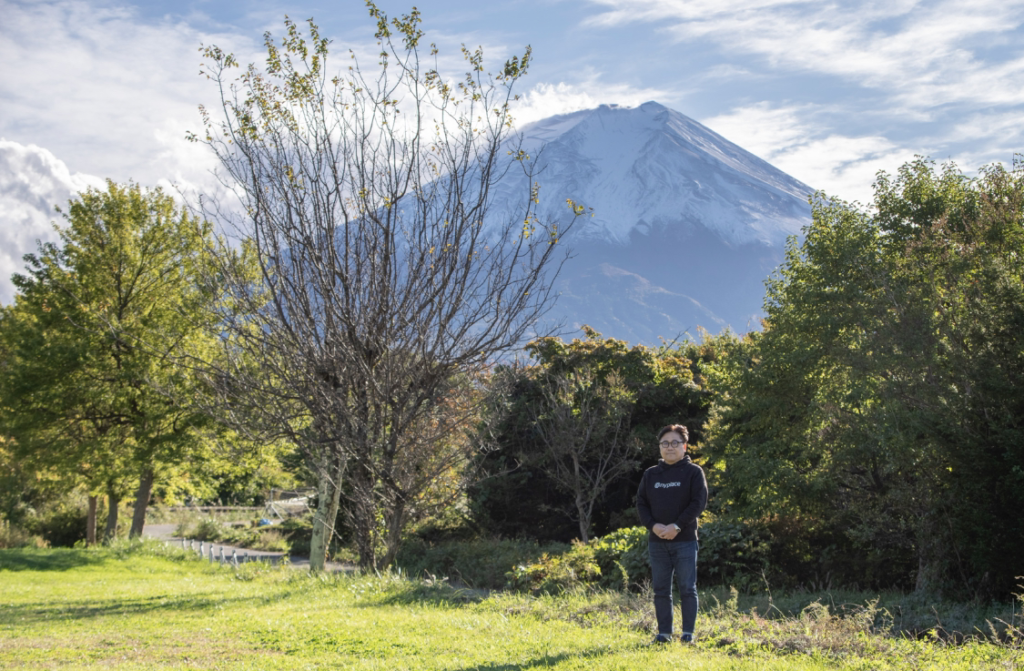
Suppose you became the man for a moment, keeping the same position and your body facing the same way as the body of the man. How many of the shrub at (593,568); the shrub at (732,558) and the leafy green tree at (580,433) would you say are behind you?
3

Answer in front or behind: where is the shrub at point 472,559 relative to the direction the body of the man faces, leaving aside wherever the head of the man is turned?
behind

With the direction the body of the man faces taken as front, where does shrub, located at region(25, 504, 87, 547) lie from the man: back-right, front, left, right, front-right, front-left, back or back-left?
back-right

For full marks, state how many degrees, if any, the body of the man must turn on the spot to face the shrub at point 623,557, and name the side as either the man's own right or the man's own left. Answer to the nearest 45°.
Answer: approximately 180°

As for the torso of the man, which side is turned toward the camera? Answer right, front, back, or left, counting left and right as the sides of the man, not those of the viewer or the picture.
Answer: front

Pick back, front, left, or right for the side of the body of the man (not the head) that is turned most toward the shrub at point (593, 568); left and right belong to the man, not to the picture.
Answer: back

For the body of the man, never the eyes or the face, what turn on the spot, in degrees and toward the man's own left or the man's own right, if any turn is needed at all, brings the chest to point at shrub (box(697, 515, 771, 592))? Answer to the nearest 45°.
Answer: approximately 180°

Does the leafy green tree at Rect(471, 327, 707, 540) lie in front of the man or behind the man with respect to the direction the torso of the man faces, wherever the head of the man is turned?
behind
